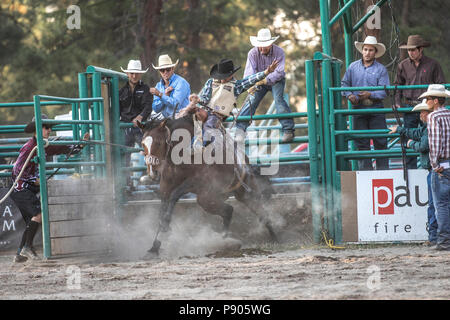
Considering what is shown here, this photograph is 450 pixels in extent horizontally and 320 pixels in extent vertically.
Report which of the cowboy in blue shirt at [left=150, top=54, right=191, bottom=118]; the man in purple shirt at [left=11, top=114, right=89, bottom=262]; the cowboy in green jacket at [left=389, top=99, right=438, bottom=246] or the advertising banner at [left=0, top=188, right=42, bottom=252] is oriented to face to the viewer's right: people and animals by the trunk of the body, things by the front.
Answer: the man in purple shirt

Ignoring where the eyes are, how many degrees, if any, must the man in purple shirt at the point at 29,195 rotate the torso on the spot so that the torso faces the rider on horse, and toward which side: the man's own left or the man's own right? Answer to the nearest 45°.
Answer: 0° — they already face them

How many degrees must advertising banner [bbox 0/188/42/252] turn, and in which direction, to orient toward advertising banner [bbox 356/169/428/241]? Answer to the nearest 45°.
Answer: approximately 45° to its left

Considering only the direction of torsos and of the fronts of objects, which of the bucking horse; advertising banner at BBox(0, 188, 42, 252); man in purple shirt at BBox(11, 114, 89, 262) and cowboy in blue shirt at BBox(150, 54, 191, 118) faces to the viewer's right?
the man in purple shirt

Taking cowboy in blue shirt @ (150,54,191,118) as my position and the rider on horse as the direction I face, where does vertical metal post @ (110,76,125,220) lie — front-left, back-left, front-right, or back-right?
back-right

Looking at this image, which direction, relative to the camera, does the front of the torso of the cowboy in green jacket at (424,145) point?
to the viewer's left

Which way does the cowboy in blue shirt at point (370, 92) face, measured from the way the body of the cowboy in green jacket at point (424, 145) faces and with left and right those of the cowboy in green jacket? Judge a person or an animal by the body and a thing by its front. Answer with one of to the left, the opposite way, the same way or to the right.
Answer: to the left

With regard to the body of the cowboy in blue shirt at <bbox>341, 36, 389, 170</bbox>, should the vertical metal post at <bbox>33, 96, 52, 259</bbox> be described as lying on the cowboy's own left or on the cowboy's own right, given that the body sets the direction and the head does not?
on the cowboy's own right

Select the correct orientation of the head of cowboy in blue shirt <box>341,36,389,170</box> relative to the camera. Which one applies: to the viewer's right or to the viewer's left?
to the viewer's left

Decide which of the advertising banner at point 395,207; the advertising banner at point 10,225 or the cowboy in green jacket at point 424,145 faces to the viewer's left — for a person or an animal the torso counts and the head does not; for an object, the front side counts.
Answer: the cowboy in green jacket
